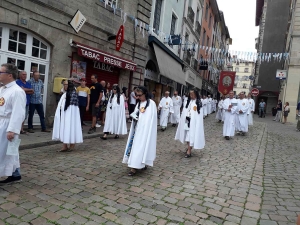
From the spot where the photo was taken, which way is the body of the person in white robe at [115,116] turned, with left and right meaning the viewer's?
facing the viewer and to the left of the viewer

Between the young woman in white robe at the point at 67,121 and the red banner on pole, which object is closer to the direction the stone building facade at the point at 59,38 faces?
the young woman in white robe

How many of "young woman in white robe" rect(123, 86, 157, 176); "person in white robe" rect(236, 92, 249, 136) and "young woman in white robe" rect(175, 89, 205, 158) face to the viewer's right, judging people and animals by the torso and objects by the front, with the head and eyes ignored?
0

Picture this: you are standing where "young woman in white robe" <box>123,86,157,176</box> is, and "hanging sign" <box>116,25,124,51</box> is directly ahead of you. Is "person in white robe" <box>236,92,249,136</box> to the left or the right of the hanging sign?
right

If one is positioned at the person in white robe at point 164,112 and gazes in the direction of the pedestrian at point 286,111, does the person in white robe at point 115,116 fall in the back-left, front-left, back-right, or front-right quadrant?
back-right

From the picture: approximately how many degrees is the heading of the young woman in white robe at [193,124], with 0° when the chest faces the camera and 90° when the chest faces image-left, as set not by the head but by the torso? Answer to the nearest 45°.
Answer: approximately 45°

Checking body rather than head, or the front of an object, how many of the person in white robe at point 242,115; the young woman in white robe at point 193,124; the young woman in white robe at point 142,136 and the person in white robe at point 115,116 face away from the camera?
0

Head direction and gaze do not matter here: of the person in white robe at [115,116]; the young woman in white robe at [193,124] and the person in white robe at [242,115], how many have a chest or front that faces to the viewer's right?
0

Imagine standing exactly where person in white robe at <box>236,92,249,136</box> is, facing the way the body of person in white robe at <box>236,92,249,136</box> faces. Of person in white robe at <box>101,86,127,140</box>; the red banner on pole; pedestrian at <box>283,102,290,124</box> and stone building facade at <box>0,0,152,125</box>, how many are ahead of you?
2

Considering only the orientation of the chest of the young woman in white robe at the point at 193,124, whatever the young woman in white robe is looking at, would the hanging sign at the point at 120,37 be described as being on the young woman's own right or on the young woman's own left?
on the young woman's own right
